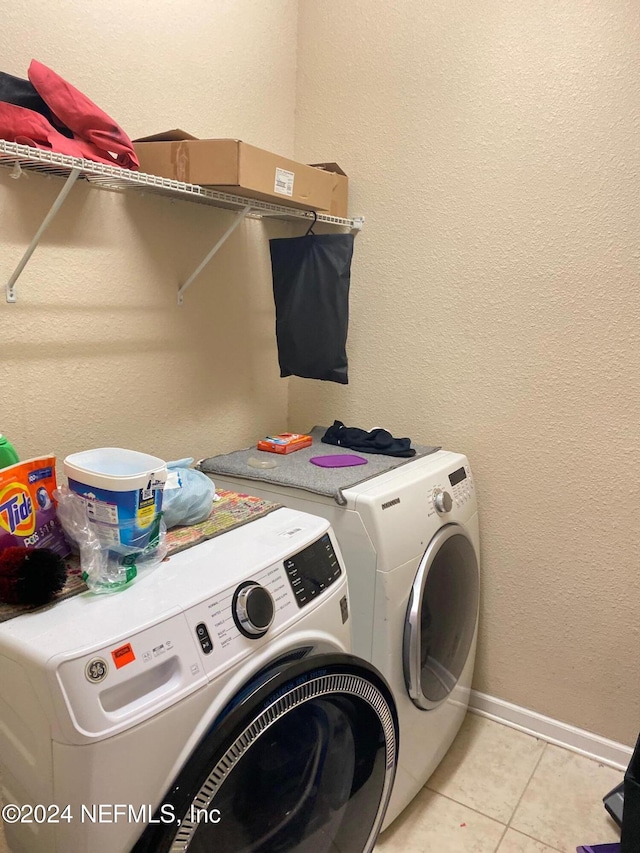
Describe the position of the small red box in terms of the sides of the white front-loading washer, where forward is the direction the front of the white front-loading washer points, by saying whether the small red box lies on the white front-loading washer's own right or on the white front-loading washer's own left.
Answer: on the white front-loading washer's own left

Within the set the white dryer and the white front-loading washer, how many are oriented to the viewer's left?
0

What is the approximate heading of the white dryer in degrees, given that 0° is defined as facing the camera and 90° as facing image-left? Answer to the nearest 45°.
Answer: approximately 315°

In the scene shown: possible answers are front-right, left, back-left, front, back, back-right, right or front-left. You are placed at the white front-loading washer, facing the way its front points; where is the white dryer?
left

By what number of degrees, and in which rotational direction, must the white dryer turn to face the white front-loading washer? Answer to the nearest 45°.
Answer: approximately 90° to its right

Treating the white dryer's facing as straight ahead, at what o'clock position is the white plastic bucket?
The white plastic bucket is roughly at 3 o'clock from the white dryer.
